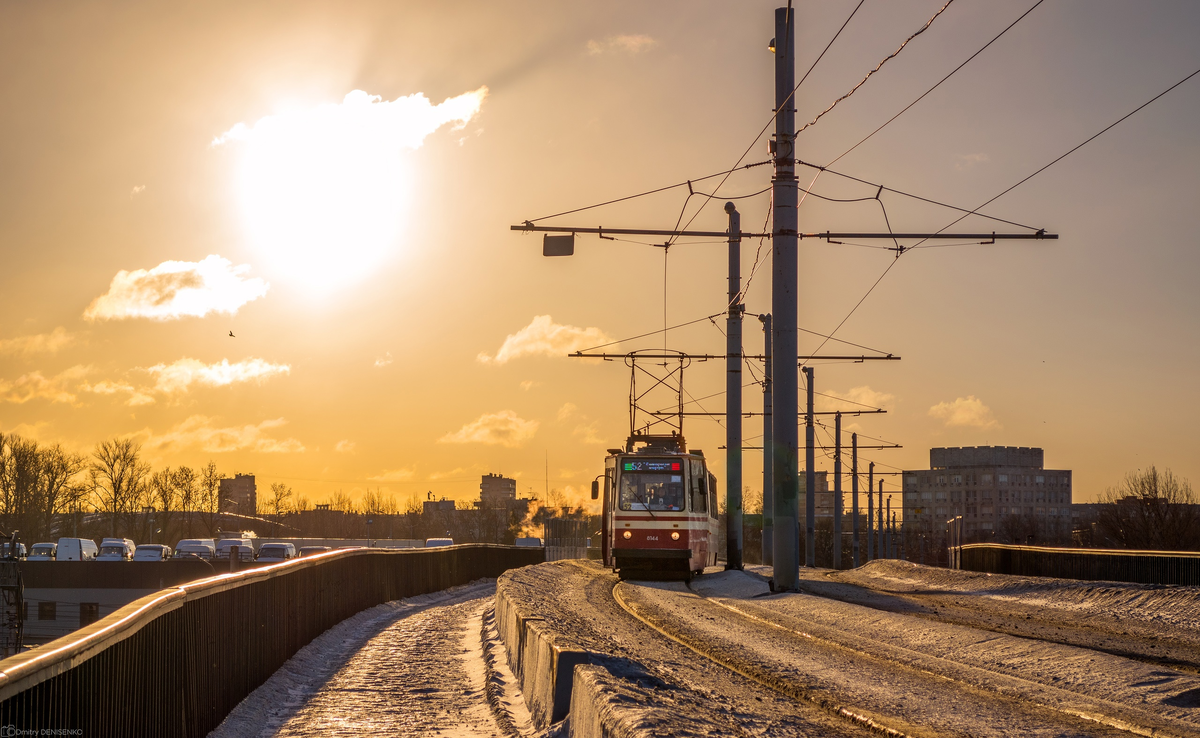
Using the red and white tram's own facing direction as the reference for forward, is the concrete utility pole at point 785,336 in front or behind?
in front

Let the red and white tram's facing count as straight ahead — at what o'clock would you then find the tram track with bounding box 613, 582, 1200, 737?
The tram track is roughly at 12 o'clock from the red and white tram.

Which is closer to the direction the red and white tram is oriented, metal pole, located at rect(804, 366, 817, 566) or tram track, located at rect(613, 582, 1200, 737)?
the tram track

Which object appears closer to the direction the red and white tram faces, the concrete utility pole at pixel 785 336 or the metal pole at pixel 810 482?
the concrete utility pole

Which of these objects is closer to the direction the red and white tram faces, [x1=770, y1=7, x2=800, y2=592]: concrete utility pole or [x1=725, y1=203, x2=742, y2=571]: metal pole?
the concrete utility pole

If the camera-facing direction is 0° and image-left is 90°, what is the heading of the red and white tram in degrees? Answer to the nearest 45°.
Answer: approximately 0°
